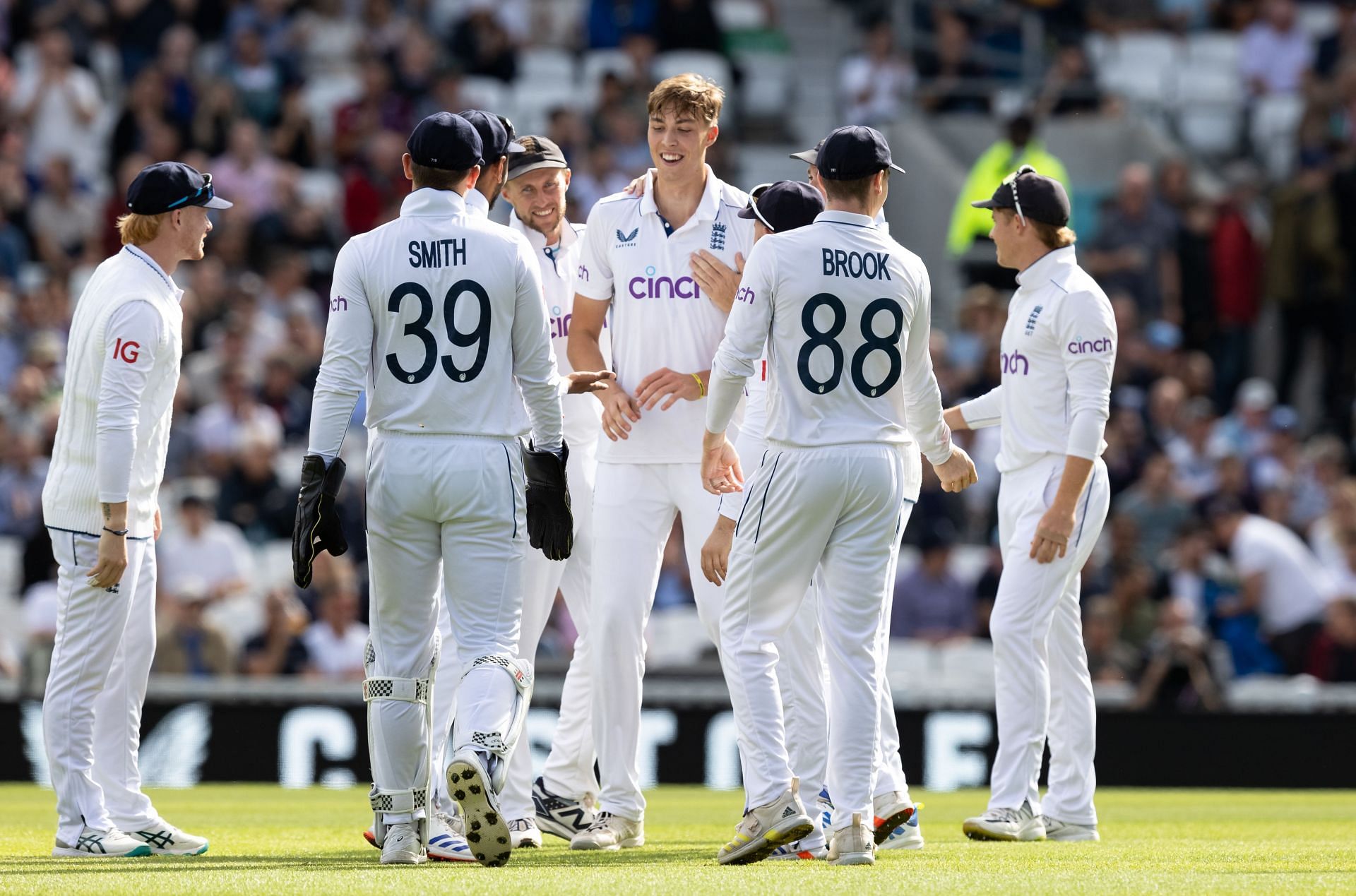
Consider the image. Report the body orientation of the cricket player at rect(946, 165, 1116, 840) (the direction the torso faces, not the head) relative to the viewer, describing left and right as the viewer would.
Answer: facing to the left of the viewer

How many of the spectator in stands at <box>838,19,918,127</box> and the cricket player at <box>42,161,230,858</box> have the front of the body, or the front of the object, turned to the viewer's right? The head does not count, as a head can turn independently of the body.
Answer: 1

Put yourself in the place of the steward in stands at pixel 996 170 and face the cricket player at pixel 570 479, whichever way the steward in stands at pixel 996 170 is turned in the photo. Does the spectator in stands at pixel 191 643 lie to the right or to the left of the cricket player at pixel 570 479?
right

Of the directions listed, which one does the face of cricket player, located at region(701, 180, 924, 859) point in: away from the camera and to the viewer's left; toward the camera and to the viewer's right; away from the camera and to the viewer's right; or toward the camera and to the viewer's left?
away from the camera and to the viewer's left

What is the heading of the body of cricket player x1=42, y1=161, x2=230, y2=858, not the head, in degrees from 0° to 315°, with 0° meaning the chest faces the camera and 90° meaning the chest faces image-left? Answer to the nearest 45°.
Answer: approximately 270°

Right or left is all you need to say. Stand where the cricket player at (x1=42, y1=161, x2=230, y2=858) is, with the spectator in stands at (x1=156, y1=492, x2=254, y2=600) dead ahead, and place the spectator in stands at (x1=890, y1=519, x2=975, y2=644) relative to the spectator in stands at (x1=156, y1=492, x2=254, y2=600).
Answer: right

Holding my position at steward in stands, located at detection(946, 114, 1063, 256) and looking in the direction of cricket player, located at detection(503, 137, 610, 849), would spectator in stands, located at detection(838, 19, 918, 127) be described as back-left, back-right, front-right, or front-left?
back-right

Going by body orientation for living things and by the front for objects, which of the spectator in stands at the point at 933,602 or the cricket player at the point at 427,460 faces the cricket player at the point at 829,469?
the spectator in stands

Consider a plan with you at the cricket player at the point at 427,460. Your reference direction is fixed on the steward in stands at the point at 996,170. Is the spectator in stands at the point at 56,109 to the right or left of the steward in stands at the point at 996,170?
left

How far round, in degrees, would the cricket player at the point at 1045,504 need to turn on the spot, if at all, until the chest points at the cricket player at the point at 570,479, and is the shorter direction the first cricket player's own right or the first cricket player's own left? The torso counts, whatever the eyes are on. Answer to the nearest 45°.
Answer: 0° — they already face them

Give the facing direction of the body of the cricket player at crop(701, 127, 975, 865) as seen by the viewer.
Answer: away from the camera
